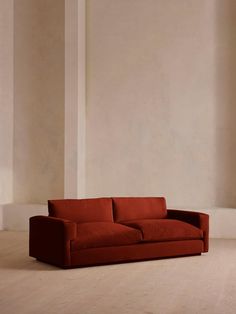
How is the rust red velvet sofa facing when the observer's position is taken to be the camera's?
facing the viewer and to the right of the viewer
